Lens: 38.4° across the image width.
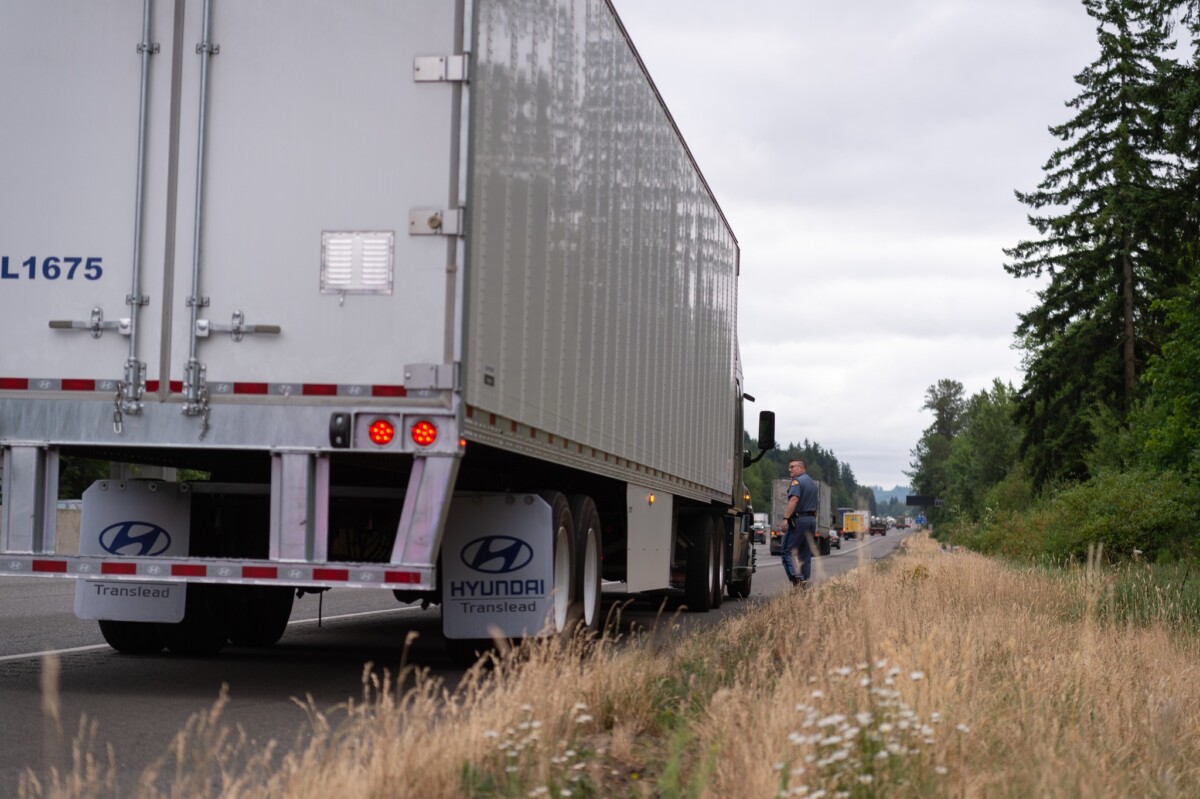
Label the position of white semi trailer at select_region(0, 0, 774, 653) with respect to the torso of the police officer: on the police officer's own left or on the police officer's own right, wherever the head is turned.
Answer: on the police officer's own left
